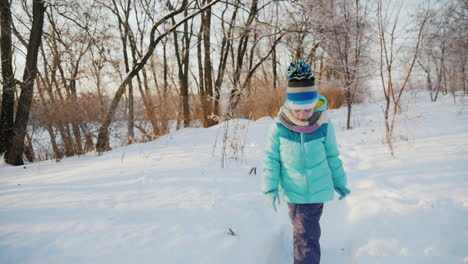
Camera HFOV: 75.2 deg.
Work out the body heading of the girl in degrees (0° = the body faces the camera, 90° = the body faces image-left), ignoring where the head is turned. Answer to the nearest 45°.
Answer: approximately 0°
